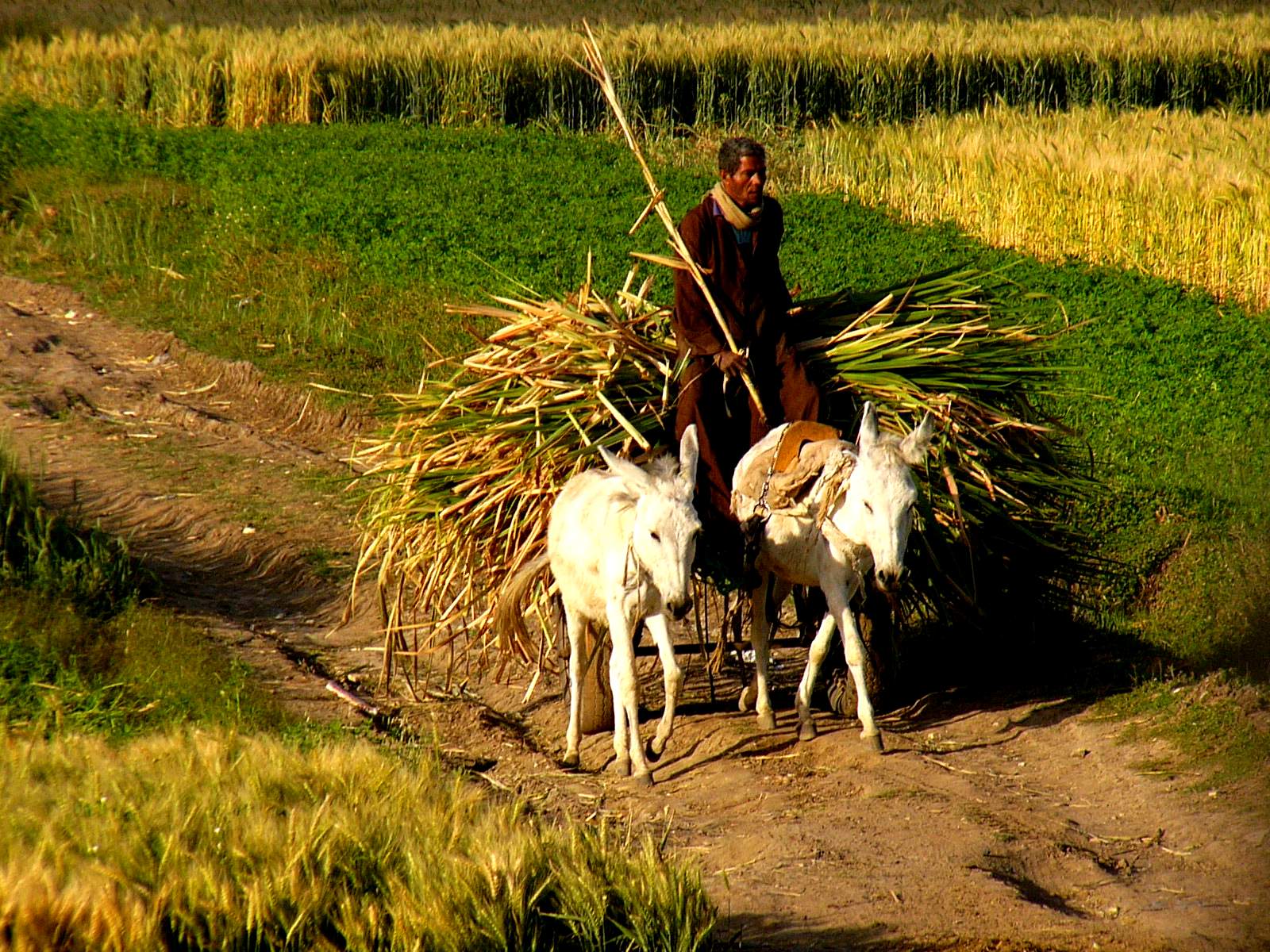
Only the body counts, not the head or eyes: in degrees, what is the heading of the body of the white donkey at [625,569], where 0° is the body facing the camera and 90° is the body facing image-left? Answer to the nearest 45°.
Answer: approximately 315°

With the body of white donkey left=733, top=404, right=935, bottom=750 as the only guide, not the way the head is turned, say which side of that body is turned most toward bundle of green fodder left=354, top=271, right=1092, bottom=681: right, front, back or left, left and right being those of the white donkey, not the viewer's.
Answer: back

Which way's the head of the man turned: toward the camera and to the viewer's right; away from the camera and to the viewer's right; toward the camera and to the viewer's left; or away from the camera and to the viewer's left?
toward the camera and to the viewer's right

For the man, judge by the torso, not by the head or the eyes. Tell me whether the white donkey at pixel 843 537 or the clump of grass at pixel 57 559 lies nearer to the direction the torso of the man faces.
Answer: the white donkey

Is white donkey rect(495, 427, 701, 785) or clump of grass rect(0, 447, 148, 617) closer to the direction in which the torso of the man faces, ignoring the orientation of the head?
the white donkey

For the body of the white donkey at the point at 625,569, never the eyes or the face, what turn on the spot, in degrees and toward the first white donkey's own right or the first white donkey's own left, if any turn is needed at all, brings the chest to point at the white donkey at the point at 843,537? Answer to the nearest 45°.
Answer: approximately 45° to the first white donkey's own left

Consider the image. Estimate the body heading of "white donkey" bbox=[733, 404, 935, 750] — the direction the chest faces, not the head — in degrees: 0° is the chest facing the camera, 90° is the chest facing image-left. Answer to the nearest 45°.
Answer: approximately 315°

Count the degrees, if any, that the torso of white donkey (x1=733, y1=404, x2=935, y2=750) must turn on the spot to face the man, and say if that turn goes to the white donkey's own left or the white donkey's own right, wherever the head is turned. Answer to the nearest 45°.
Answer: approximately 180°

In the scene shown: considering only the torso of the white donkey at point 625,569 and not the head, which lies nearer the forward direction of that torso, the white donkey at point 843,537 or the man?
the white donkey
